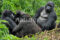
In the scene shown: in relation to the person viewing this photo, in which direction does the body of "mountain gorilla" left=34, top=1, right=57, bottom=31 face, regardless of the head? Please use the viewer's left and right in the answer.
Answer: facing the viewer and to the left of the viewer
